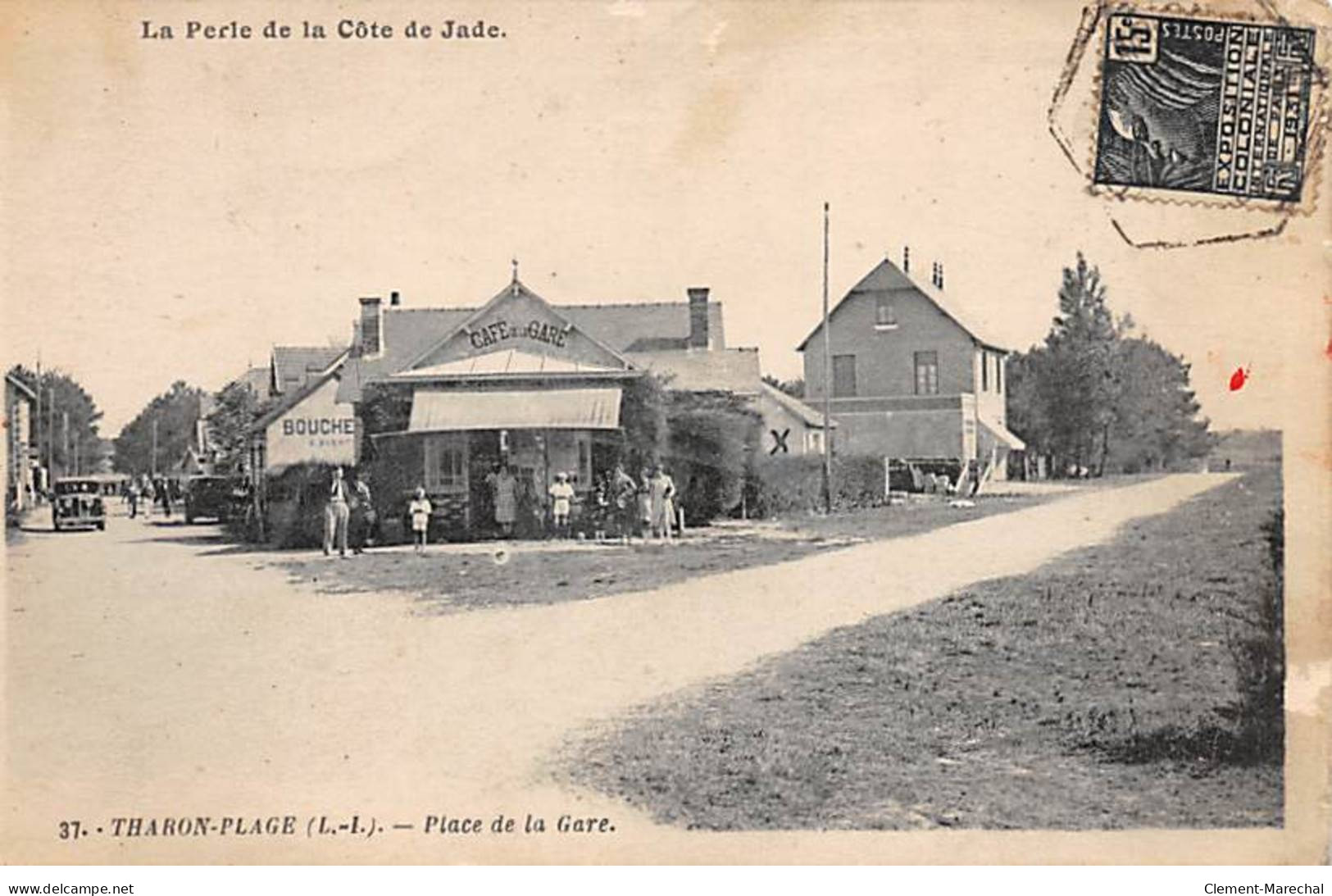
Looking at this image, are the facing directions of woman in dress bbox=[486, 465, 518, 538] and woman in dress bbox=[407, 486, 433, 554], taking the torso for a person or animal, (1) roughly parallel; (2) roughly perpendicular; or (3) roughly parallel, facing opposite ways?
roughly parallel

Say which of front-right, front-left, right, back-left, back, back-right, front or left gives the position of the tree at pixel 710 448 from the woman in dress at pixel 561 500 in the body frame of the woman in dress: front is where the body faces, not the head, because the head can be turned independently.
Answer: left

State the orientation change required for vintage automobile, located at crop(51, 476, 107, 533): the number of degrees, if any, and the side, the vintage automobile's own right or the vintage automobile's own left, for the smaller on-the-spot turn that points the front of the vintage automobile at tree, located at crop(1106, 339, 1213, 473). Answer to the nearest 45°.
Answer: approximately 90° to the vintage automobile's own left

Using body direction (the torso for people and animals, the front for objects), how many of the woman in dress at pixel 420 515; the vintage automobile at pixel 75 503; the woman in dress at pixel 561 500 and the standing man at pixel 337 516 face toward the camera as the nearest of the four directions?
4

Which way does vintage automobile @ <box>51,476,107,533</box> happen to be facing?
toward the camera

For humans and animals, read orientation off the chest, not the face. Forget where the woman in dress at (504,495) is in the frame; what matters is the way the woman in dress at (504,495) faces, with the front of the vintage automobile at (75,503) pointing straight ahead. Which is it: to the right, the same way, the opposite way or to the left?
the same way

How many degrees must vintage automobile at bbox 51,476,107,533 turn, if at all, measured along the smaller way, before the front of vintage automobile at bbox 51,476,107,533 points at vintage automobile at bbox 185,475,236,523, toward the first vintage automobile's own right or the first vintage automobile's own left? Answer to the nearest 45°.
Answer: approximately 90° to the first vintage automobile's own left

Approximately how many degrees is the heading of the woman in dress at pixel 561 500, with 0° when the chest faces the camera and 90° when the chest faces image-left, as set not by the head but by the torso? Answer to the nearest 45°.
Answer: approximately 0°

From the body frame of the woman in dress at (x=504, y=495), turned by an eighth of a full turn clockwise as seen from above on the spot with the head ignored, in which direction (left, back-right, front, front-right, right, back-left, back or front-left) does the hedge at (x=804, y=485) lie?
back-left

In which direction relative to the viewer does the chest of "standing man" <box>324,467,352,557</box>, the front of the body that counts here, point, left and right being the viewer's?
facing the viewer

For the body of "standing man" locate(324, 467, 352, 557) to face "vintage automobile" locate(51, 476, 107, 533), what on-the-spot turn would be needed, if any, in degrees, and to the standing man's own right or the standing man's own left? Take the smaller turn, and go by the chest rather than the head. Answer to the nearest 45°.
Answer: approximately 90° to the standing man's own right
